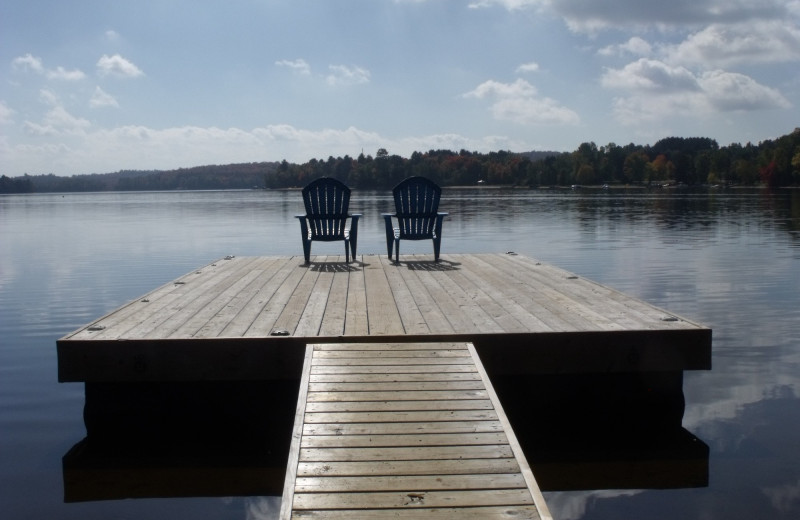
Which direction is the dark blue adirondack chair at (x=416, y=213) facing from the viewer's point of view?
away from the camera

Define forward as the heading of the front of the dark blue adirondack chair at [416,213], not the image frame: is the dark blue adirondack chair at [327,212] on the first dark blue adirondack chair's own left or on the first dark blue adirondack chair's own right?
on the first dark blue adirondack chair's own left

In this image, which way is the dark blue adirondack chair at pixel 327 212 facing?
away from the camera

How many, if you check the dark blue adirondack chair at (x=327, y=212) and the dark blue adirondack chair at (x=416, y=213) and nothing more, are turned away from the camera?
2

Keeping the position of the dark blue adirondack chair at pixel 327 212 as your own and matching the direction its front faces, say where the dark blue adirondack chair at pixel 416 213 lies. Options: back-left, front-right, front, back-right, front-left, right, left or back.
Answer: right
